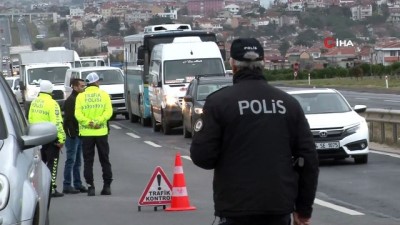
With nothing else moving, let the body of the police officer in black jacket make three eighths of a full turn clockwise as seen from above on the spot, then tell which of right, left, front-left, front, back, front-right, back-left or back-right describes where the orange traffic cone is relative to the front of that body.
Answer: back-left

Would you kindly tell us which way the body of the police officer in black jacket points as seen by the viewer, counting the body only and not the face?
away from the camera

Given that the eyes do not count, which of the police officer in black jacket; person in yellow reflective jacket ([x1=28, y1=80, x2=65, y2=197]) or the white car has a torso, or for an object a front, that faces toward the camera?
the white car

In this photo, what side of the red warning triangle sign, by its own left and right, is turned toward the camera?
front

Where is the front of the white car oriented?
toward the camera

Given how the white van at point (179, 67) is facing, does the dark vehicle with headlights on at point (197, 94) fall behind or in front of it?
in front

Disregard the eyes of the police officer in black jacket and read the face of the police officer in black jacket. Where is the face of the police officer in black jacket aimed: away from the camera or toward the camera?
away from the camera

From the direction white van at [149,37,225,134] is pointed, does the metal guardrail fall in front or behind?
in front

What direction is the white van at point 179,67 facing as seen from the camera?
toward the camera

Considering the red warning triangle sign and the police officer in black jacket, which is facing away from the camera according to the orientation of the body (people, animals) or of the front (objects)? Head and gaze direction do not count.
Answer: the police officer in black jacket

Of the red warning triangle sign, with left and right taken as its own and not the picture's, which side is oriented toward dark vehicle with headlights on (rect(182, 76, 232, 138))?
back

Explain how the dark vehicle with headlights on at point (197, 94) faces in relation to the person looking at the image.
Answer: facing the viewer

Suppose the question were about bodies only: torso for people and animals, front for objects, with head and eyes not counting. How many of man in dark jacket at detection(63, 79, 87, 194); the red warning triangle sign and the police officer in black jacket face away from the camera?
1

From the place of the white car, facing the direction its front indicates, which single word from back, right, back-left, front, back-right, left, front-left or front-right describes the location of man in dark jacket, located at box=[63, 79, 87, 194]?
front-right

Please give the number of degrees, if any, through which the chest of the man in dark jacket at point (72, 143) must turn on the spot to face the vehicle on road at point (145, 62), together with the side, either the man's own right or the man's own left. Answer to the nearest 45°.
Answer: approximately 90° to the man's own left

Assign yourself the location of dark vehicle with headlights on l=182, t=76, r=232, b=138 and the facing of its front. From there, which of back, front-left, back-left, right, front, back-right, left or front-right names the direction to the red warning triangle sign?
front
